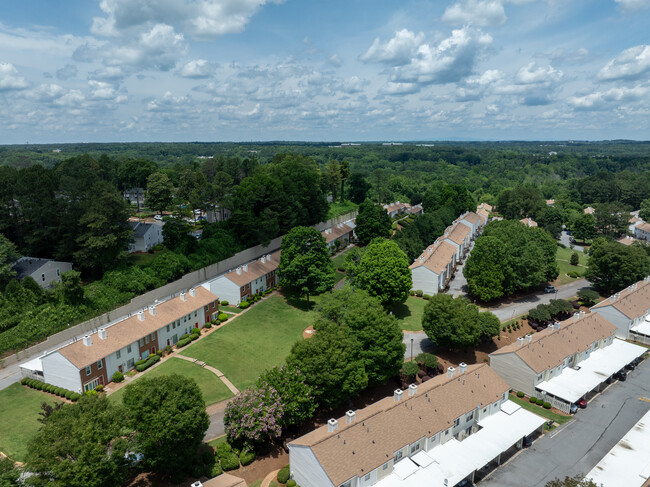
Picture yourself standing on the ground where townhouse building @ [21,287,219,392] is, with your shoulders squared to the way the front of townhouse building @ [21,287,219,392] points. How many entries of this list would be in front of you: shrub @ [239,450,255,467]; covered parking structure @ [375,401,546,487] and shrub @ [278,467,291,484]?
3

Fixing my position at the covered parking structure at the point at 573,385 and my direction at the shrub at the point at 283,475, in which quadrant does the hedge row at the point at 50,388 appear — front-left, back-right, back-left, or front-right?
front-right

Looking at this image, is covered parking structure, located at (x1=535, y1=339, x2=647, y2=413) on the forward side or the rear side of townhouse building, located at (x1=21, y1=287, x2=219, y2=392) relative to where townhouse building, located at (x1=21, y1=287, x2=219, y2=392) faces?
on the forward side

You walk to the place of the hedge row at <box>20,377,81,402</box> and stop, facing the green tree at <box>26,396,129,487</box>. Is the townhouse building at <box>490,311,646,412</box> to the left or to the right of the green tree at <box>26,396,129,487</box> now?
left

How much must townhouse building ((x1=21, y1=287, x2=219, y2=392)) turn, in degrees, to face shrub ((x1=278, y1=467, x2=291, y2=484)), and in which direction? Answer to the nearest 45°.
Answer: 0° — it already faces it

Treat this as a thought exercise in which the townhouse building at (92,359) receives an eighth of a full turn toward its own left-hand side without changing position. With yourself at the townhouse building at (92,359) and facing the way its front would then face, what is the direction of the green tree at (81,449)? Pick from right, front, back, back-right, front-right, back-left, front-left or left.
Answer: right

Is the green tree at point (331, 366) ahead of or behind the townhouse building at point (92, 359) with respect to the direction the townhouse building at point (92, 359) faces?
ahead

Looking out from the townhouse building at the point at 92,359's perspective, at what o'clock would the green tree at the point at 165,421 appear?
The green tree is roughly at 1 o'clock from the townhouse building.

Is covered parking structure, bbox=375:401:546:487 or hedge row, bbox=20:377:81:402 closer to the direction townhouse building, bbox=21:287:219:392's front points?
the covered parking structure

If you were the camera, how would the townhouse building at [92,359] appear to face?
facing the viewer and to the right of the viewer

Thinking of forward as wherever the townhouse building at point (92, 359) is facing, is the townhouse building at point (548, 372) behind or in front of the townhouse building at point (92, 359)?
in front

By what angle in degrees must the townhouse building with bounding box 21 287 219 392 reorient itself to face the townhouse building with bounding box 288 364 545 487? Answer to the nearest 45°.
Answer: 0° — it already faces it

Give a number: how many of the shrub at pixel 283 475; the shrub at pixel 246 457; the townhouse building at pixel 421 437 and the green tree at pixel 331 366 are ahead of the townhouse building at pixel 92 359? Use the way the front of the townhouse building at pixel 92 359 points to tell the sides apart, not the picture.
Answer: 4

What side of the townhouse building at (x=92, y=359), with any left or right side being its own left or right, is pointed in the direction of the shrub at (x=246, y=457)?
front
